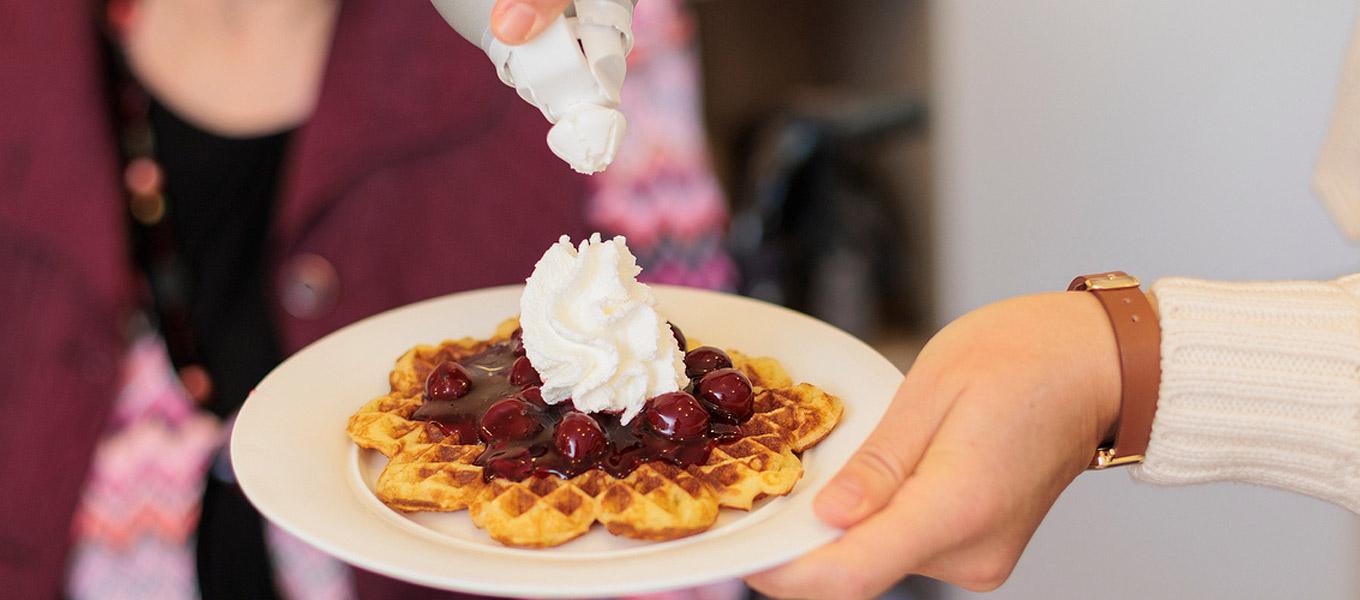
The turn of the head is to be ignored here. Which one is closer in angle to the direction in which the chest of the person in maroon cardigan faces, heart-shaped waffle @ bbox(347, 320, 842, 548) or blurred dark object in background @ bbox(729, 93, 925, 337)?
the heart-shaped waffle

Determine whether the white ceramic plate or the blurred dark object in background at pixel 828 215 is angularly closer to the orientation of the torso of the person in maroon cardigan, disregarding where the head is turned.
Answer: the white ceramic plate

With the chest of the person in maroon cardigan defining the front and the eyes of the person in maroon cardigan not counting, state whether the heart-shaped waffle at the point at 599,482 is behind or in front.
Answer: in front

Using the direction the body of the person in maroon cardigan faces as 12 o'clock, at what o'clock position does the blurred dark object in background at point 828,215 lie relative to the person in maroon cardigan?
The blurred dark object in background is roughly at 8 o'clock from the person in maroon cardigan.

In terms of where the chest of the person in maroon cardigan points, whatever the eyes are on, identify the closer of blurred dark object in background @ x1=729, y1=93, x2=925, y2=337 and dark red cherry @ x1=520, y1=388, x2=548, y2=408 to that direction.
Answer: the dark red cherry

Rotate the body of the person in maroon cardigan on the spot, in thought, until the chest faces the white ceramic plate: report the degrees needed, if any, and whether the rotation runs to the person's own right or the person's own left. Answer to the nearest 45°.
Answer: approximately 45° to the person's own left

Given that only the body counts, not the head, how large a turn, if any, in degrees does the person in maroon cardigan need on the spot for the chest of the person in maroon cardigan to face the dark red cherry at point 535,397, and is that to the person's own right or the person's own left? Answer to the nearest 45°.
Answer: approximately 45° to the person's own left

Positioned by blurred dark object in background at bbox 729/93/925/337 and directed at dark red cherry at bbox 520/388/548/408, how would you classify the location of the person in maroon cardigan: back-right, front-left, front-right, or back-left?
front-right

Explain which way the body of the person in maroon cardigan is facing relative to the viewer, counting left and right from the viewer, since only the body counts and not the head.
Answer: facing the viewer
